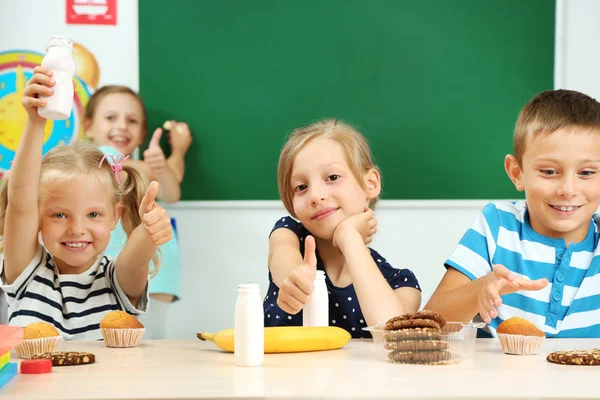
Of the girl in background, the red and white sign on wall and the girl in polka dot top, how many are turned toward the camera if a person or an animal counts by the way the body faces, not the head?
3

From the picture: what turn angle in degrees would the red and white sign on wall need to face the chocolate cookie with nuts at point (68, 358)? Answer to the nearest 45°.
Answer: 0° — it already faces it

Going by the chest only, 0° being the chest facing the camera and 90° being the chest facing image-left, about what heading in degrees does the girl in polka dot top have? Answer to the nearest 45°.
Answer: approximately 0°

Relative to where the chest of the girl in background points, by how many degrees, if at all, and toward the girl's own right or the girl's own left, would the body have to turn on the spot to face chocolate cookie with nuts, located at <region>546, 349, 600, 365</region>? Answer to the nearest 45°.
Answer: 0° — they already face it

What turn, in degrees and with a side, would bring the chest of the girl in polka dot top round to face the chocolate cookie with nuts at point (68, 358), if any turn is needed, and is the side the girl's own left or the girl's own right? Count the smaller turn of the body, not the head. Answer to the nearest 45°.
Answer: approximately 45° to the girl's own right

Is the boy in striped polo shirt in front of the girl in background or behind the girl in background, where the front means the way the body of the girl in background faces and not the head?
in front

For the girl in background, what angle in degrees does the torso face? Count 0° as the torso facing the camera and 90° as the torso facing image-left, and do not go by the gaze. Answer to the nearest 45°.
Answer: approximately 0°

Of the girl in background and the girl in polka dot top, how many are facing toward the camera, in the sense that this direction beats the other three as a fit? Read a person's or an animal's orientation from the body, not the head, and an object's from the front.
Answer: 2
